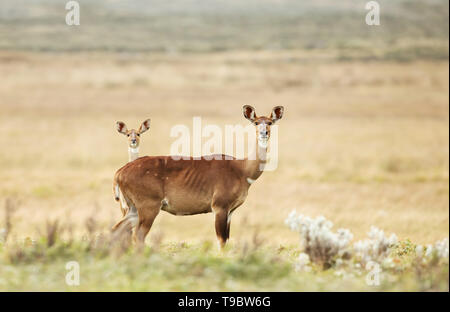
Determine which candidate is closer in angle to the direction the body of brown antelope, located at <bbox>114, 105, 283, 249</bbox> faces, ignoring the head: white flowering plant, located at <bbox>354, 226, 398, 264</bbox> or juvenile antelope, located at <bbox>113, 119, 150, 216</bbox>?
the white flowering plant

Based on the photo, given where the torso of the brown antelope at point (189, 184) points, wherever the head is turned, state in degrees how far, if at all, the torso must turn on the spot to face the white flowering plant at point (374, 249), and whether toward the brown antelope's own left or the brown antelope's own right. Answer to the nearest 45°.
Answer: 0° — it already faces it

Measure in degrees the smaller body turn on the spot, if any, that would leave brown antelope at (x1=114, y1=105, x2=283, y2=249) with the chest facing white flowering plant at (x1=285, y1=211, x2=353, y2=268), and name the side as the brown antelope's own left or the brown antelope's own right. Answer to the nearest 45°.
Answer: approximately 45° to the brown antelope's own right

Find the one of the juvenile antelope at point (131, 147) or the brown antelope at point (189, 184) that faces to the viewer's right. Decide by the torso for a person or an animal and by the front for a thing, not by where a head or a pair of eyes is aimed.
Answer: the brown antelope

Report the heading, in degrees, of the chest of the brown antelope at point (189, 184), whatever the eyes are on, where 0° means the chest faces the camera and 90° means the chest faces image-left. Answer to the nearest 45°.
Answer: approximately 270°
